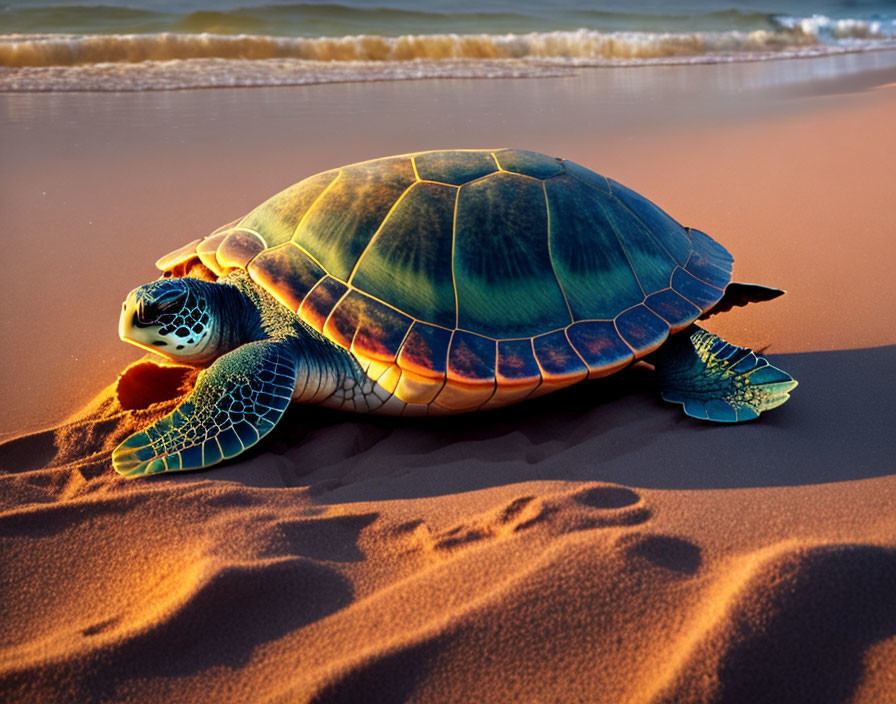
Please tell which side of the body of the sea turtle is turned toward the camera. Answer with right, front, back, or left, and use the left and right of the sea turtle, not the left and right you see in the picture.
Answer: left
